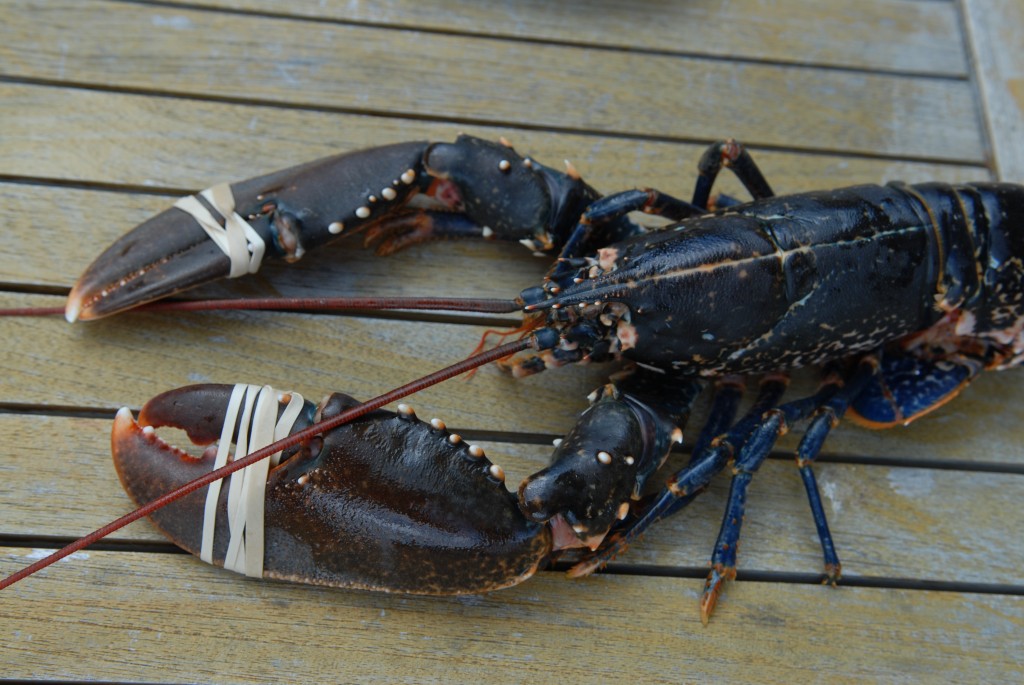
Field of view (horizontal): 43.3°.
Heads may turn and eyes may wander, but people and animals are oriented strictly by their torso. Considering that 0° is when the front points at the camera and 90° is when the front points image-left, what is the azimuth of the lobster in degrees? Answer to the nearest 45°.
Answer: approximately 90°
